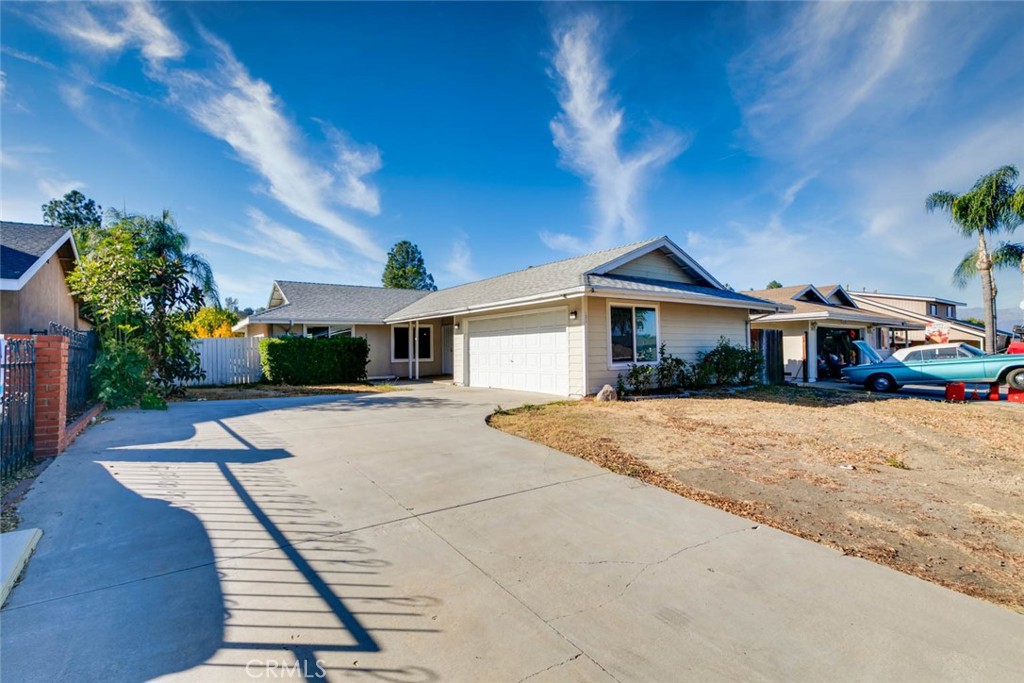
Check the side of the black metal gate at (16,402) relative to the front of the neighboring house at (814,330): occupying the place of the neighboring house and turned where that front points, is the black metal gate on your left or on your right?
on your right

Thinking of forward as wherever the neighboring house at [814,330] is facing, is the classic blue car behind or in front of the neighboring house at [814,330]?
in front

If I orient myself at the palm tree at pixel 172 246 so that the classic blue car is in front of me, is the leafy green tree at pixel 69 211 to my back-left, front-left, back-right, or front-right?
back-left

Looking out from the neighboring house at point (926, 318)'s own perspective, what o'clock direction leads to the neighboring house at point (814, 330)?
the neighboring house at point (814, 330) is roughly at 2 o'clock from the neighboring house at point (926, 318).

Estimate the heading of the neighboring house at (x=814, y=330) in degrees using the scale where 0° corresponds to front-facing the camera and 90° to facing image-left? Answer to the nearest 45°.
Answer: approximately 315°

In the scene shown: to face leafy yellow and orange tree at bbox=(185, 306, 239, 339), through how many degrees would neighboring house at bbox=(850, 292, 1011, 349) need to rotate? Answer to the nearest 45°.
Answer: approximately 90° to its right

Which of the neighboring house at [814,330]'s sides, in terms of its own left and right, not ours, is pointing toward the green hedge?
right

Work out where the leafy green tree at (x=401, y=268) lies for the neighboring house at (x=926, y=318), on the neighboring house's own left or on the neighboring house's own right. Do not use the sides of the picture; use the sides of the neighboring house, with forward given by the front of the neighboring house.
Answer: on the neighboring house's own right

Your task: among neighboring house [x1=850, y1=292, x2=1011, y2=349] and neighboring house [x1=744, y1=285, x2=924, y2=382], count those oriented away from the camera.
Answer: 0
